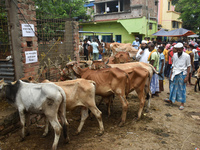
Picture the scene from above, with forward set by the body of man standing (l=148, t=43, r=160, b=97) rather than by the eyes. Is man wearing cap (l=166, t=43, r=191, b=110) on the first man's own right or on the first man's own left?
on the first man's own left

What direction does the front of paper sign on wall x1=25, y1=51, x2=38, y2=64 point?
toward the camera

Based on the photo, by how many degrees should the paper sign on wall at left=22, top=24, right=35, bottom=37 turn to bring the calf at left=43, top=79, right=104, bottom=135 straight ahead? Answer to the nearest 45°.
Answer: approximately 45° to its left

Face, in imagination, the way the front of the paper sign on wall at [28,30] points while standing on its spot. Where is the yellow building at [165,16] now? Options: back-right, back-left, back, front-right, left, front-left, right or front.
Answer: back-left

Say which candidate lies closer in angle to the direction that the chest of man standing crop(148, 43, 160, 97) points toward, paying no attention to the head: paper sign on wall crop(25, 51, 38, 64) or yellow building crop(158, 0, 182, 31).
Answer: the paper sign on wall

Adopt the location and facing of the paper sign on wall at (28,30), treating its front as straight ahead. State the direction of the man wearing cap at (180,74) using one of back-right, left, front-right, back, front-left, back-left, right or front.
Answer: left

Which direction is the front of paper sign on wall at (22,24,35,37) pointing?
toward the camera

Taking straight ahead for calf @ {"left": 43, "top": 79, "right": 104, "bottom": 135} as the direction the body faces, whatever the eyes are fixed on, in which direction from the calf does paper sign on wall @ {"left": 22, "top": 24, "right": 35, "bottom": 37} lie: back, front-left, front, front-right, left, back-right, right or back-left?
front-right

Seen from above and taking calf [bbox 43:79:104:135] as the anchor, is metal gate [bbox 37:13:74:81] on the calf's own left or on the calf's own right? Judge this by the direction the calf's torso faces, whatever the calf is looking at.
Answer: on the calf's own right

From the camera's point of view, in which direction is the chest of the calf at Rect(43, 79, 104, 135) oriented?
to the viewer's left

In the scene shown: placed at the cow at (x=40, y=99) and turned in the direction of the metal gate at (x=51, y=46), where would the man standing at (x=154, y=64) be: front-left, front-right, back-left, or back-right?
front-right

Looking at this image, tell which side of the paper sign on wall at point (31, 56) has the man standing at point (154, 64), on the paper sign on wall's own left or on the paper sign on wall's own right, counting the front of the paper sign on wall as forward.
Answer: on the paper sign on wall's own left
